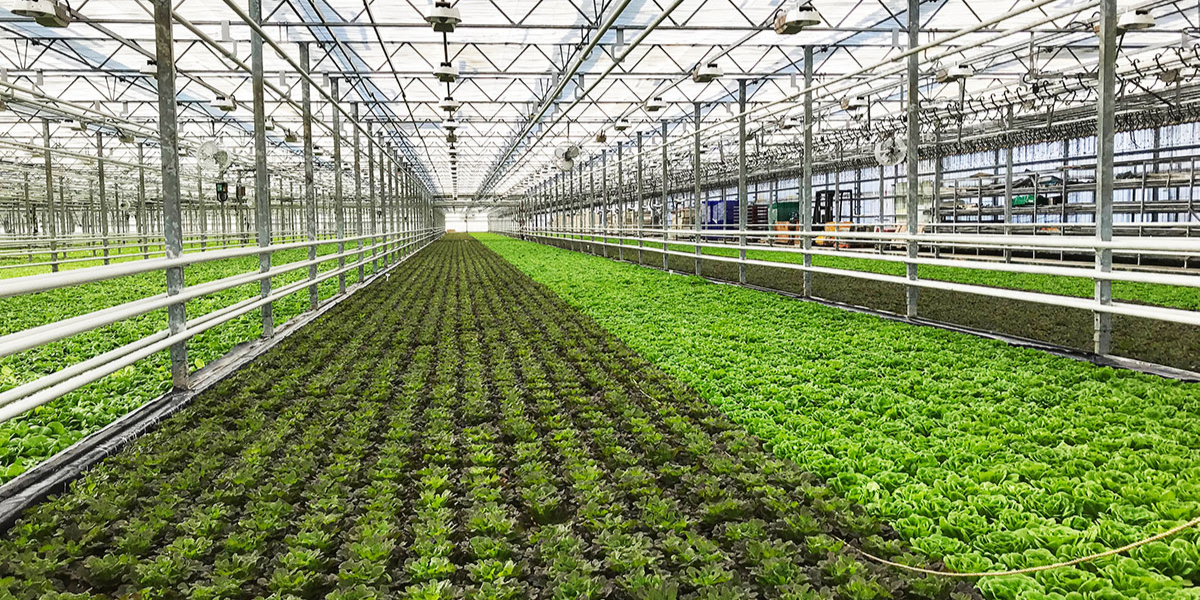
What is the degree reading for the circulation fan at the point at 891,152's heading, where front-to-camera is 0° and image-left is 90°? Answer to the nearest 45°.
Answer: approximately 0°

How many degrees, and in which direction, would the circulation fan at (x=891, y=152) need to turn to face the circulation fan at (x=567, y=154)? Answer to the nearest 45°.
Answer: approximately 135° to its right

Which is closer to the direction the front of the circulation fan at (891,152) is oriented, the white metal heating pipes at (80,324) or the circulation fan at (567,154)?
the white metal heating pipes

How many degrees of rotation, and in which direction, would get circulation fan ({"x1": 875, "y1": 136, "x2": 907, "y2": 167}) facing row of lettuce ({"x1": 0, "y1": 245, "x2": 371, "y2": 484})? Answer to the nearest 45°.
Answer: approximately 45° to its right
